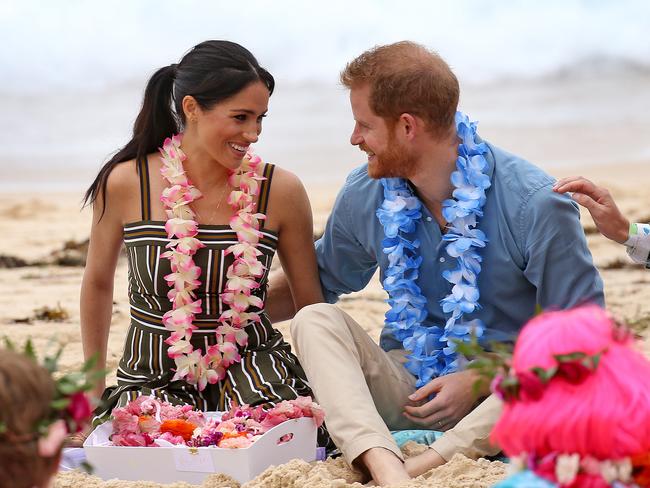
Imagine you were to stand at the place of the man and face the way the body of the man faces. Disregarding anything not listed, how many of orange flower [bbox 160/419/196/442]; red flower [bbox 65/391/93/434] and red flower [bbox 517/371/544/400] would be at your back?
0

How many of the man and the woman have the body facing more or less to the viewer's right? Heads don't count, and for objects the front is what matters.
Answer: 0

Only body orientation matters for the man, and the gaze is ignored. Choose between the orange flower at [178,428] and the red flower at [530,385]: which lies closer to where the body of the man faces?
the orange flower

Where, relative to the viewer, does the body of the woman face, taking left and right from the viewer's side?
facing the viewer

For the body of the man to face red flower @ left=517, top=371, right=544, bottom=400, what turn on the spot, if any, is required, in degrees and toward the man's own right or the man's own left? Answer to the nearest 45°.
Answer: approximately 45° to the man's own left

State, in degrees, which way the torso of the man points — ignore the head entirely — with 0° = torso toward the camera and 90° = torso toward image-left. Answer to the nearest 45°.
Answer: approximately 45°

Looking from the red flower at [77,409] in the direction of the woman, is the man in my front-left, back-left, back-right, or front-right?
front-right

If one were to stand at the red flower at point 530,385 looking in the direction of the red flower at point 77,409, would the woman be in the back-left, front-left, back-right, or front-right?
front-right

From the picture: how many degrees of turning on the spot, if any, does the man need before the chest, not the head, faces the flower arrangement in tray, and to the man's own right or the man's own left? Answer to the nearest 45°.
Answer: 0° — they already face it

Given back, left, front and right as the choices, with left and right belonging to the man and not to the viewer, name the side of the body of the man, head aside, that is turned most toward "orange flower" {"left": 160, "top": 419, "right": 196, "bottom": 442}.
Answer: front

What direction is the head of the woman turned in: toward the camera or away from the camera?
toward the camera

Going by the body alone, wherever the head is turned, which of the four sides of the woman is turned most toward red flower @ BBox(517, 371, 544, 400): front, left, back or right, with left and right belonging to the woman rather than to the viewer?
front

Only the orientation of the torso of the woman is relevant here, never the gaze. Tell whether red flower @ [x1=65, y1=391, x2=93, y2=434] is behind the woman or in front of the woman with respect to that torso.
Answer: in front

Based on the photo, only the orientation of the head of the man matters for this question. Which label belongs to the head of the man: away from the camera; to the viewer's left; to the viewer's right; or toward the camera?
to the viewer's left
